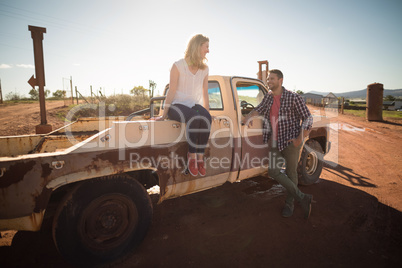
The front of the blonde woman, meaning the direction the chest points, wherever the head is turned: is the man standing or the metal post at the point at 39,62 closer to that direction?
the man standing

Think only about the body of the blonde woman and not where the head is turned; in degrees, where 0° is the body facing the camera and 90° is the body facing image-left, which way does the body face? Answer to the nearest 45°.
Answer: approximately 315°

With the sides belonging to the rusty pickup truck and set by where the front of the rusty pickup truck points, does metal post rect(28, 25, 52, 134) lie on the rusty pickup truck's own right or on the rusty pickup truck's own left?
on the rusty pickup truck's own left

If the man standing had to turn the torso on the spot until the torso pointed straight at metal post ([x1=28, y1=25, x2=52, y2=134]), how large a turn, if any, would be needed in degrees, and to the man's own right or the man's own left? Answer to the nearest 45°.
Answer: approximately 45° to the man's own right

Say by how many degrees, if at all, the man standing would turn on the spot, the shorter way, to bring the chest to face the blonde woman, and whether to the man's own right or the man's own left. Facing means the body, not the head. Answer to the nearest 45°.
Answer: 0° — they already face them

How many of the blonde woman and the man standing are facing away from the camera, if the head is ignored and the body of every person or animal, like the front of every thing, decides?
0

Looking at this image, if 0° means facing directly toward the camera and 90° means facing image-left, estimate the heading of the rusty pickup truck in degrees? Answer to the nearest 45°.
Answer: approximately 225°

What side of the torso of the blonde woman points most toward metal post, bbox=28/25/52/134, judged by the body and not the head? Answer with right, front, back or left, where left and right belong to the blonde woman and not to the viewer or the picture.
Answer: back

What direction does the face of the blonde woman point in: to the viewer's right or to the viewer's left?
to the viewer's right

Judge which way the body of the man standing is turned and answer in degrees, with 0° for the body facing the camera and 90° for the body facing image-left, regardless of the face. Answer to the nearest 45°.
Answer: approximately 45°

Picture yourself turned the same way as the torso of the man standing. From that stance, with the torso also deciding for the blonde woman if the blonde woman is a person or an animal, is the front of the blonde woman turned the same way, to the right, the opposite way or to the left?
to the left

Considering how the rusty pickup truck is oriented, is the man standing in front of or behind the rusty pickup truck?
in front
